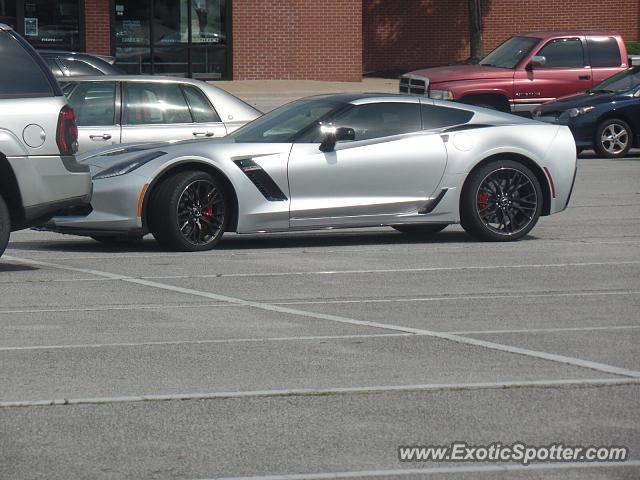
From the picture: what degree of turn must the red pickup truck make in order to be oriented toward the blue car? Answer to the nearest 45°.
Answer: approximately 90° to its left

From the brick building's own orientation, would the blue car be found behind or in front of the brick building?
in front

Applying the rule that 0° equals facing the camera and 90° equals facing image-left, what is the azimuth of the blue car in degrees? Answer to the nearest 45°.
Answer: approximately 45°

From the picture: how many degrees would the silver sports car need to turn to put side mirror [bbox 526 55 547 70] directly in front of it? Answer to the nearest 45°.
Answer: approximately 90° to its right

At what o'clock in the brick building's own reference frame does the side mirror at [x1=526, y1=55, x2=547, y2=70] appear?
The side mirror is roughly at 11 o'clock from the brick building.

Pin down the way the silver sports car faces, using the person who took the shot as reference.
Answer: facing to the left of the viewer

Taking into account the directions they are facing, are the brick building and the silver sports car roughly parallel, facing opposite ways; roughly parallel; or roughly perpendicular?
roughly perpendicular

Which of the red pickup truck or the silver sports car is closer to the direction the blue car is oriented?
the silver sports car

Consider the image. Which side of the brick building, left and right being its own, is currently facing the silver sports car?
front

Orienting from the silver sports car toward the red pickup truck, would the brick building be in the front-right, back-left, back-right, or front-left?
front-left

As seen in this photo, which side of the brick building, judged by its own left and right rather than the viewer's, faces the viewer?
front

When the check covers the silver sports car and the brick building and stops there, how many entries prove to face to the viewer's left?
1

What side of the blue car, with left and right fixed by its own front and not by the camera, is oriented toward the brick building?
right

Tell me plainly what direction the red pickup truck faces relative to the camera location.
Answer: facing the viewer and to the left of the viewer

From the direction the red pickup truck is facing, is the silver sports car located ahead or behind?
ahead

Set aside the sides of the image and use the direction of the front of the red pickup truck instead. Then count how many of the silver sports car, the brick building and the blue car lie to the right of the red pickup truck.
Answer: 1
